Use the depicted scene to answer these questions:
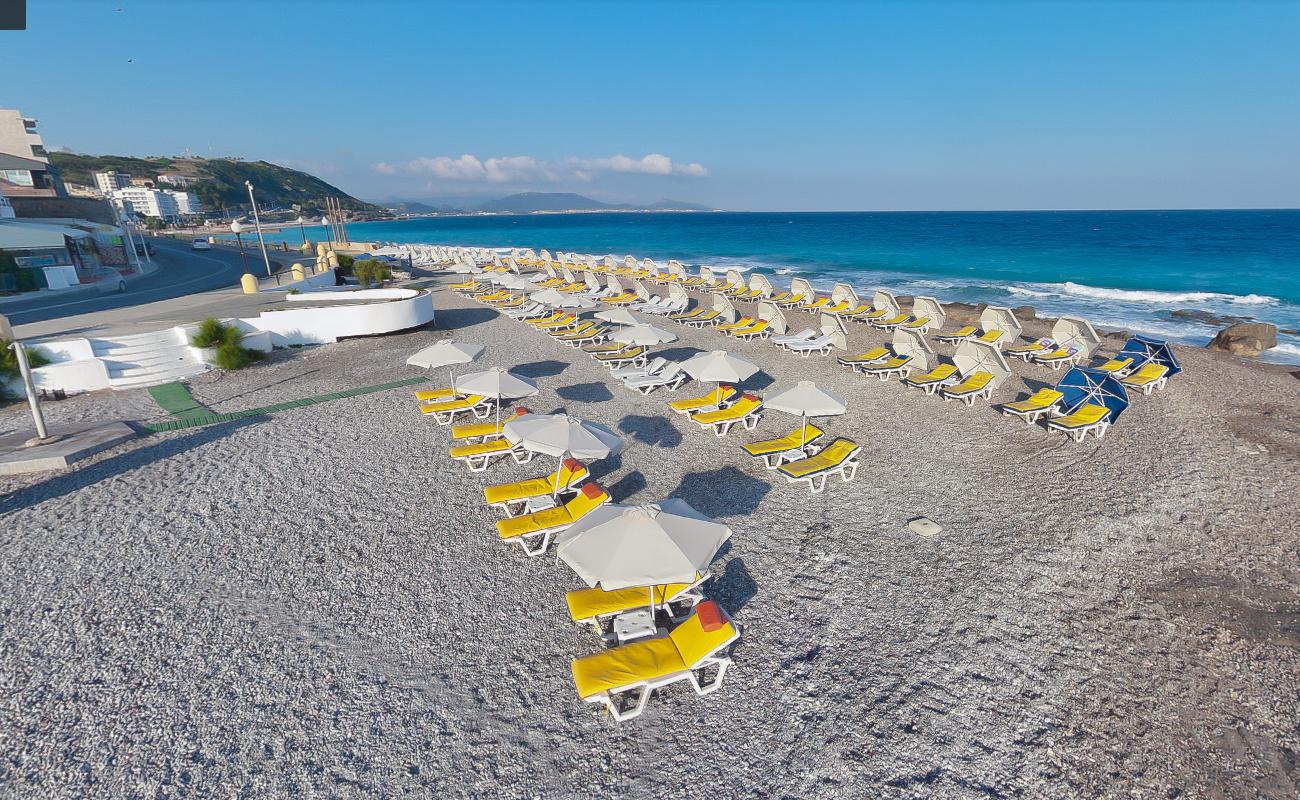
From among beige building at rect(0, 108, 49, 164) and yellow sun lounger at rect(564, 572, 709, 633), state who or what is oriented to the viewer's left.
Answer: the yellow sun lounger

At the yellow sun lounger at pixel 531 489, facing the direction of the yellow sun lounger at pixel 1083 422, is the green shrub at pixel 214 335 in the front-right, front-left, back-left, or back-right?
back-left

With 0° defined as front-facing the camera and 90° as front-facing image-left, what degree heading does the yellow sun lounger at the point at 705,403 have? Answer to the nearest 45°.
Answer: approximately 45°

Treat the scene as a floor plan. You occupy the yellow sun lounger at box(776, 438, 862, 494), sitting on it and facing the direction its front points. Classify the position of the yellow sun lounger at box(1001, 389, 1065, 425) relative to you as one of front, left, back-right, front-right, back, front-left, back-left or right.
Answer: back

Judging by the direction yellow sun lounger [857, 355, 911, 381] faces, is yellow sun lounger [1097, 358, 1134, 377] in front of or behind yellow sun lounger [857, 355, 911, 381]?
behind

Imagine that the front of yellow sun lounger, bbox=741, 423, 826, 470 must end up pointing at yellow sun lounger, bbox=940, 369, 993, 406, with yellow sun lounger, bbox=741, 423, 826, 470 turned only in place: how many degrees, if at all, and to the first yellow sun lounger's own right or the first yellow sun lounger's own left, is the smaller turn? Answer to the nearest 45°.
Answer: approximately 180°

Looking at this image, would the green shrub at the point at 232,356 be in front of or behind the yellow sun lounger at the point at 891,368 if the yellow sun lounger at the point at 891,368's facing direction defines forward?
in front

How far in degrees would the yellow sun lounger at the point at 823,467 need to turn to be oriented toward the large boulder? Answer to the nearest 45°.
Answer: approximately 180°

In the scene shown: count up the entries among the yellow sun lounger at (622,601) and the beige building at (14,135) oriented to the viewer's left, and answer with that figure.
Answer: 1

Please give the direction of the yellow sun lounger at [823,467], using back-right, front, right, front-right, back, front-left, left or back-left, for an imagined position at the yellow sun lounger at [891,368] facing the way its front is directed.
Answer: front-left

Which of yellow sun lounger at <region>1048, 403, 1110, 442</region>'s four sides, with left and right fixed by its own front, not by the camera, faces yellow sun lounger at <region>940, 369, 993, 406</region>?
right

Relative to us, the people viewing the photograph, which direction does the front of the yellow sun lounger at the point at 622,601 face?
facing to the left of the viewer
